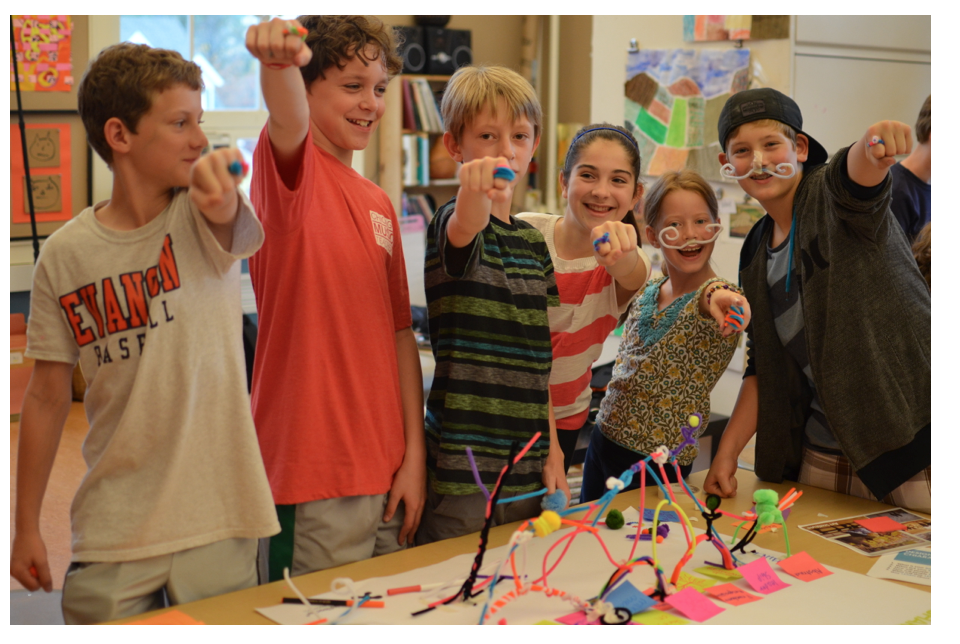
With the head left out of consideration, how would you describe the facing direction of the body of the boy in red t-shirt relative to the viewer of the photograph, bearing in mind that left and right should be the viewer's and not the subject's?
facing the viewer and to the right of the viewer

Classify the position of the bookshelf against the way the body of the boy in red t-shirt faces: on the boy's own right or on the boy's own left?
on the boy's own left

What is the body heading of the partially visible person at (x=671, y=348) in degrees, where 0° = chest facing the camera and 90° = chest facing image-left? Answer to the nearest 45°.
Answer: approximately 0°

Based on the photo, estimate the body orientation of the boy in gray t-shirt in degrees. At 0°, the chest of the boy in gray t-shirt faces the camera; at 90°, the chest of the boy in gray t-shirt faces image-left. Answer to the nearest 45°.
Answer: approximately 0°
